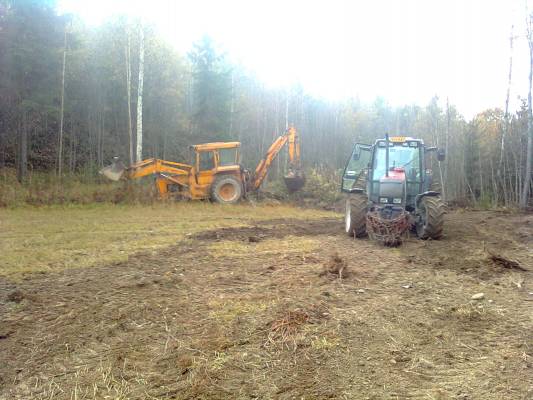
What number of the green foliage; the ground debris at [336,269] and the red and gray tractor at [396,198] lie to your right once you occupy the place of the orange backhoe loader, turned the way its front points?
1

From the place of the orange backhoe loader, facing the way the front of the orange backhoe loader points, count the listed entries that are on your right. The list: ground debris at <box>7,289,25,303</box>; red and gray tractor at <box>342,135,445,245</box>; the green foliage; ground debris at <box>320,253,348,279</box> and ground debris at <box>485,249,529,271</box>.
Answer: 1

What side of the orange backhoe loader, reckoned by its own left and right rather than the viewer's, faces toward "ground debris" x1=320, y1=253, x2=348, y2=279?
left

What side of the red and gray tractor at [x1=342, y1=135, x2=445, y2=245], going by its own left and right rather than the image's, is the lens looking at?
front

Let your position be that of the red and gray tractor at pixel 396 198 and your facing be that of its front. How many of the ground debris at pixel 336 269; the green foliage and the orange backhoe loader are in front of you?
1

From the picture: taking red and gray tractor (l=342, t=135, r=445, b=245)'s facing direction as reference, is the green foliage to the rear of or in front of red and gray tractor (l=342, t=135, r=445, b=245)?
to the rear

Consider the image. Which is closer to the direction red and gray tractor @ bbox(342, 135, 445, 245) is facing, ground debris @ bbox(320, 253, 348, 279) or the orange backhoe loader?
the ground debris

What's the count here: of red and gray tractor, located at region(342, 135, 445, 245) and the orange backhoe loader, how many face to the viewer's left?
1

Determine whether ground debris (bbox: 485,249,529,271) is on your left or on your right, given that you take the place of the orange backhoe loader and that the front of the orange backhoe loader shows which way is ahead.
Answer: on your left

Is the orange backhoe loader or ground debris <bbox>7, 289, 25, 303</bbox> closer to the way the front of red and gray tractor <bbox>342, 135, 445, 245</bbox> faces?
the ground debris

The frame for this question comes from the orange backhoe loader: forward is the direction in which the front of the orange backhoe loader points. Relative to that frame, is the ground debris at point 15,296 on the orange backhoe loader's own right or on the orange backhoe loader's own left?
on the orange backhoe loader's own left

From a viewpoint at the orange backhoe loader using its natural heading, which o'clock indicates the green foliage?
The green foliage is roughly at 3 o'clock from the orange backhoe loader.

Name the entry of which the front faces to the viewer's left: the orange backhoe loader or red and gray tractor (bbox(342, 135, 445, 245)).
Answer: the orange backhoe loader

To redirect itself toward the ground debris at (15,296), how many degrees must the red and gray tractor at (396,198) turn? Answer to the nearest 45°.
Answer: approximately 45° to its right

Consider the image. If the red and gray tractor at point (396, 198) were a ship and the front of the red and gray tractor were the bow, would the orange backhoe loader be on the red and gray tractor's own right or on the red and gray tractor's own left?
on the red and gray tractor's own right

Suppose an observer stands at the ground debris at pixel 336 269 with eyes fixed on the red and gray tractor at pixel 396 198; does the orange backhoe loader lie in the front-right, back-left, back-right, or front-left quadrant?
front-left

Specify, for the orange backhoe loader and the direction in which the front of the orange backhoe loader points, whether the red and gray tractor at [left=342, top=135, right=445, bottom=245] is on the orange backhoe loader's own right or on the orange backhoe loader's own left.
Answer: on the orange backhoe loader's own left

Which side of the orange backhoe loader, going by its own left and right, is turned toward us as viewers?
left
